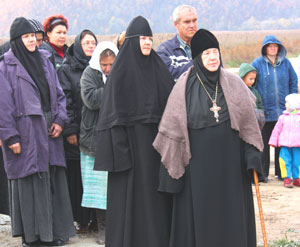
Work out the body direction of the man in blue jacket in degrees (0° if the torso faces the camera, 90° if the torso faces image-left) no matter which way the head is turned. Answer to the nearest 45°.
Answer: approximately 315°

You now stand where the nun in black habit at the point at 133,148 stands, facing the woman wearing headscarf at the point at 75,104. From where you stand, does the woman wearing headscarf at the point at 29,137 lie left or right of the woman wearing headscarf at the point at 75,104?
left

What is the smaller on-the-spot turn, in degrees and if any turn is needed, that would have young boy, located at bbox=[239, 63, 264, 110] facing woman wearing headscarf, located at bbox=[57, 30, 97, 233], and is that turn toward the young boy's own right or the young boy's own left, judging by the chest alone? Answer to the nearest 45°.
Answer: approximately 90° to the young boy's own right

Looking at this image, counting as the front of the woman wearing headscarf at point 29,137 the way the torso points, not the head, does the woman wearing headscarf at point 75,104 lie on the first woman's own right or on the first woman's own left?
on the first woman's own left

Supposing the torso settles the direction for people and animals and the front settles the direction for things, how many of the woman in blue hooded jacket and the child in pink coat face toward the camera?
2

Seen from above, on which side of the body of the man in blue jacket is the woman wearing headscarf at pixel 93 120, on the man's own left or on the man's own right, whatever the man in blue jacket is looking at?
on the man's own right

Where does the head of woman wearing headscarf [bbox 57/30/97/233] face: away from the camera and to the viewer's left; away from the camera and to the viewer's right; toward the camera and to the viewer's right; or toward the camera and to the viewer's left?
toward the camera and to the viewer's right

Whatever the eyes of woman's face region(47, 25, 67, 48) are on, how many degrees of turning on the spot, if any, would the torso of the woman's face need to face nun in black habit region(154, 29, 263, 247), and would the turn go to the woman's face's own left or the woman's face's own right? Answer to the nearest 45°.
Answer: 0° — they already face them

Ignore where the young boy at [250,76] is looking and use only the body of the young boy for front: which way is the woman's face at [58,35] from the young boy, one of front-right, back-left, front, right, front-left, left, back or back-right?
right
